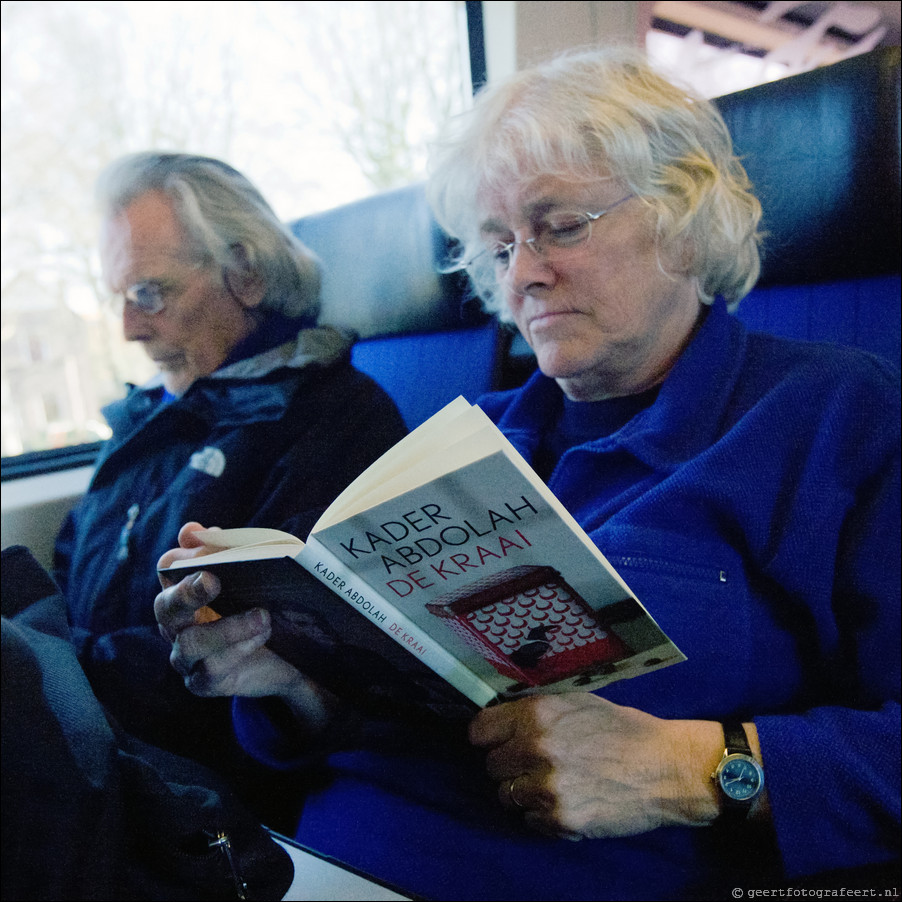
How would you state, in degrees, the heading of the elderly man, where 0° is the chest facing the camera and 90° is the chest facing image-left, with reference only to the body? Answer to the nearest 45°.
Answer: approximately 45°
